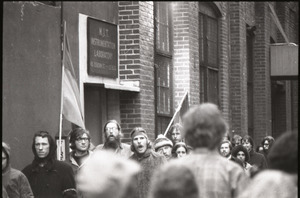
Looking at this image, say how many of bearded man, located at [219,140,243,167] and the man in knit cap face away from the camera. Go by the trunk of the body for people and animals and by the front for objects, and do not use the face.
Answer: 0

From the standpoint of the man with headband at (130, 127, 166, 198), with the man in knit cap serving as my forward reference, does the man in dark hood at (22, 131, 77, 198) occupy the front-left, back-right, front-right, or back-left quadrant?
back-left

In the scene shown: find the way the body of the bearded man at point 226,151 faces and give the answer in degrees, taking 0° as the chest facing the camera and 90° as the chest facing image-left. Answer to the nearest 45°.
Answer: approximately 45°

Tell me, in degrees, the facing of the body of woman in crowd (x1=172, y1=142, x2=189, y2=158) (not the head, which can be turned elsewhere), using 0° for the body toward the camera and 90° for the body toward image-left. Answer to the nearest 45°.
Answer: approximately 0°
